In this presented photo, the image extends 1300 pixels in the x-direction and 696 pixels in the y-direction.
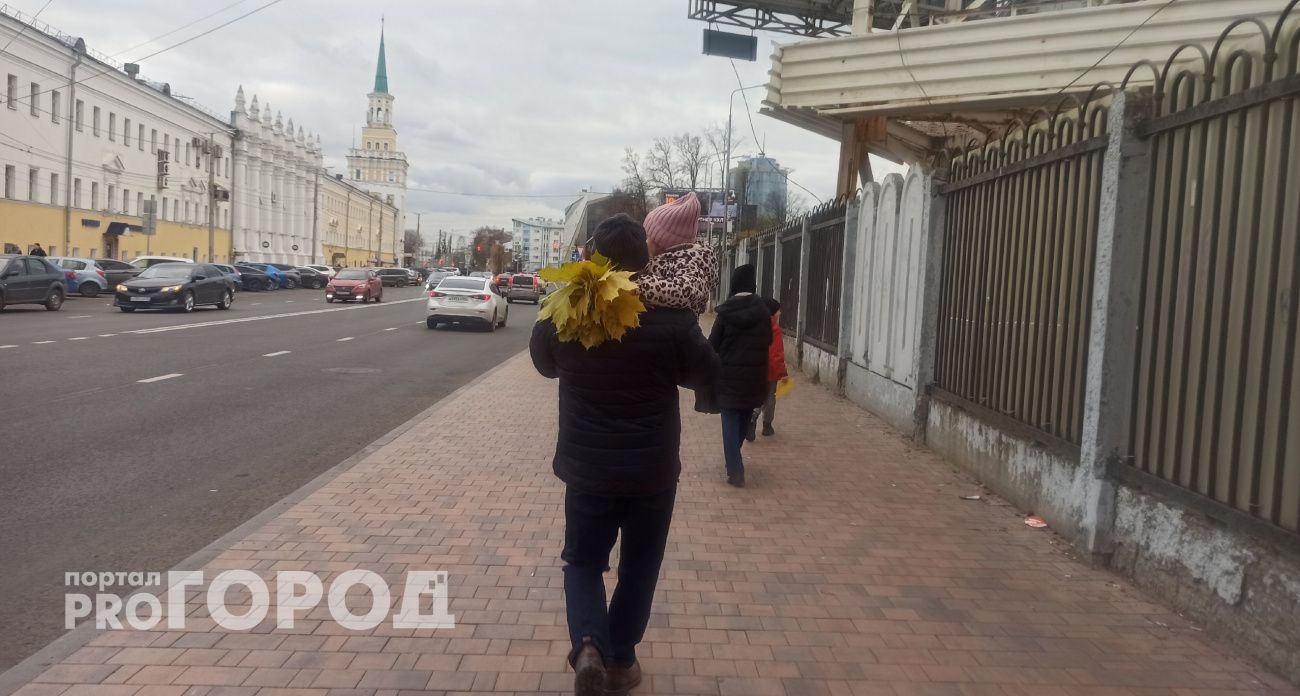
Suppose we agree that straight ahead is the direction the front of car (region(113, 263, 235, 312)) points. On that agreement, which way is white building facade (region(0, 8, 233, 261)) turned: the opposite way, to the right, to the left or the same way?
to the left

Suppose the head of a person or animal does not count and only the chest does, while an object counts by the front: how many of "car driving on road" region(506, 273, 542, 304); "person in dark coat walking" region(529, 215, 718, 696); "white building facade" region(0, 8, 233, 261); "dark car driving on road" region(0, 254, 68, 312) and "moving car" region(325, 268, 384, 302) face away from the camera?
2

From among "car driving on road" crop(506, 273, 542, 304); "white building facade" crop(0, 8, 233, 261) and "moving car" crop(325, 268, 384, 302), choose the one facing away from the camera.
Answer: "car driving on road" crop(506, 273, 542, 304)

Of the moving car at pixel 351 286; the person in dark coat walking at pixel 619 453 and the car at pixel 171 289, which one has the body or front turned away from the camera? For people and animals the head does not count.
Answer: the person in dark coat walking

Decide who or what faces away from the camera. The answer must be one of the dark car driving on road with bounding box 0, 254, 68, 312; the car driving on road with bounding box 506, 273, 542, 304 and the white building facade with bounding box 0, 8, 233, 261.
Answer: the car driving on road with bounding box 506, 273, 542, 304

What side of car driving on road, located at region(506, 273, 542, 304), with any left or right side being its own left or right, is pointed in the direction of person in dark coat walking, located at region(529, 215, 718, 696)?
back

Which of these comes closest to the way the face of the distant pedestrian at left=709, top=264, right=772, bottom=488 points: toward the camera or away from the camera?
away from the camera

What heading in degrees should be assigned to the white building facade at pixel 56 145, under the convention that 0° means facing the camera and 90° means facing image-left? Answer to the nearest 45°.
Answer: approximately 315°

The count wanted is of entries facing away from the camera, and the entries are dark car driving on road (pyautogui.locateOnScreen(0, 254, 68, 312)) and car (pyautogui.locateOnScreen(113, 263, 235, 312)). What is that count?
0

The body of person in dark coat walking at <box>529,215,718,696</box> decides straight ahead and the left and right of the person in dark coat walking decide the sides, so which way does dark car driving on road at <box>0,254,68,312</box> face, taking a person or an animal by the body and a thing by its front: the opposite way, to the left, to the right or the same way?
the opposite way

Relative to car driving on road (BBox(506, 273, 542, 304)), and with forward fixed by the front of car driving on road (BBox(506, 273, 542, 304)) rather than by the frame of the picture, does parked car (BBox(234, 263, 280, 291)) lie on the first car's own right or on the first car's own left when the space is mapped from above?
on the first car's own left

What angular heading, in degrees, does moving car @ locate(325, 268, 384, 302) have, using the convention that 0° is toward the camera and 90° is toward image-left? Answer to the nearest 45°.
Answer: approximately 45°

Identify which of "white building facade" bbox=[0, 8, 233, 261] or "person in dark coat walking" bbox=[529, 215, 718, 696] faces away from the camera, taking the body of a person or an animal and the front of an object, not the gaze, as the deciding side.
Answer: the person in dark coat walking

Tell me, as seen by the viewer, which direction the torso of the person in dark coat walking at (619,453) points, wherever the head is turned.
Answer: away from the camera

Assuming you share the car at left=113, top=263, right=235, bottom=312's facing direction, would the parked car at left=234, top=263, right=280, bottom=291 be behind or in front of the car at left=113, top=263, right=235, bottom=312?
behind
